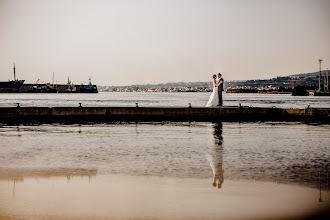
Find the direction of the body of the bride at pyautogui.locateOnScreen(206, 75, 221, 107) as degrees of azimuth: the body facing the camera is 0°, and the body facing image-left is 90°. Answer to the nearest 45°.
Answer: approximately 270°
